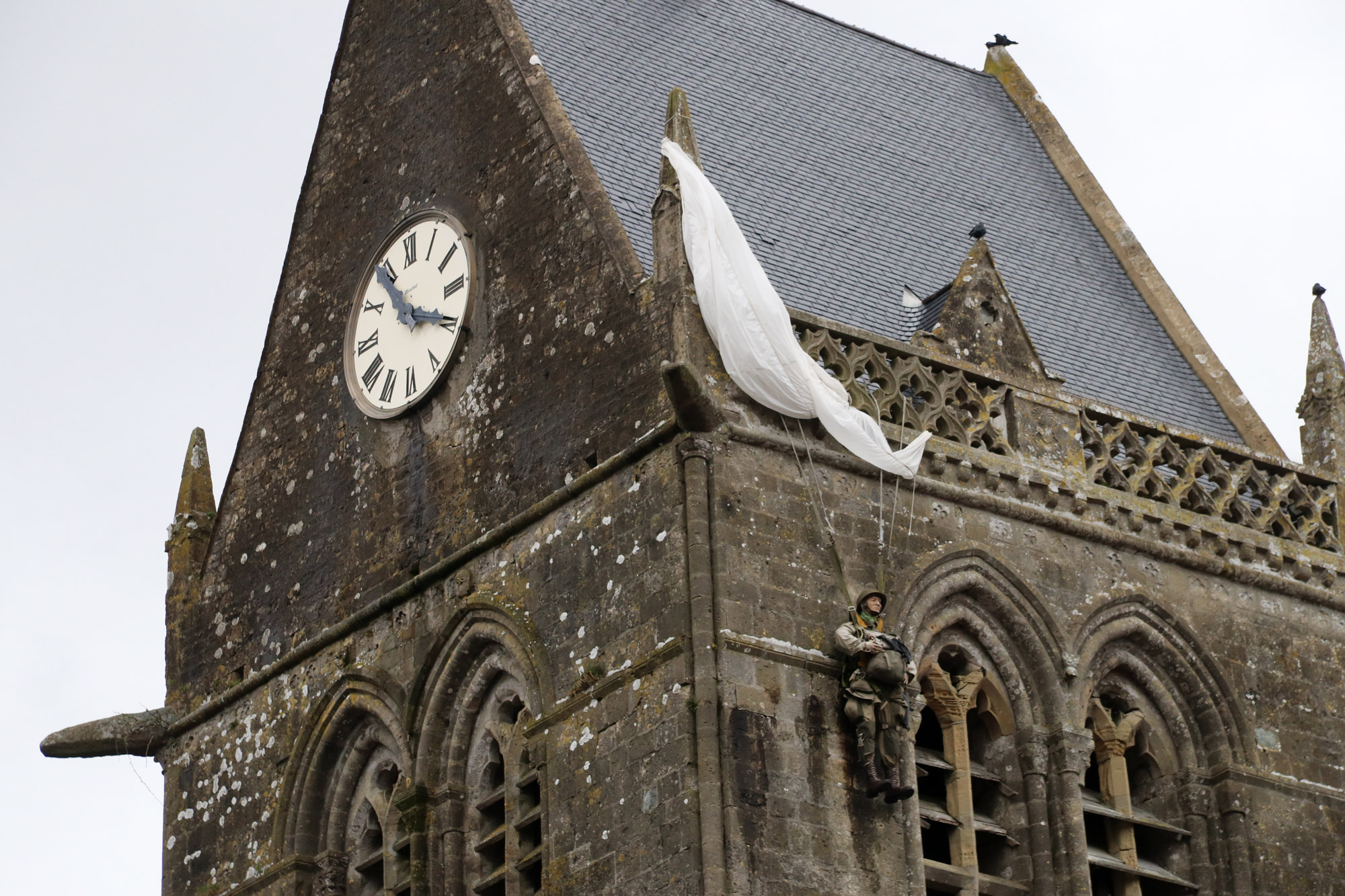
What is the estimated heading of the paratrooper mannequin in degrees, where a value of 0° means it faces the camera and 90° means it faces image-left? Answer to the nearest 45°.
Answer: approximately 315°
